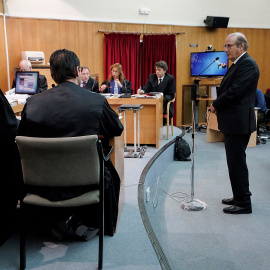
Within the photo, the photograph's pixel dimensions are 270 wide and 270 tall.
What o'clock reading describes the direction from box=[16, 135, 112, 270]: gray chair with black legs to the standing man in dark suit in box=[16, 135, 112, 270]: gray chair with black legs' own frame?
The standing man in dark suit is roughly at 2 o'clock from the gray chair with black legs.

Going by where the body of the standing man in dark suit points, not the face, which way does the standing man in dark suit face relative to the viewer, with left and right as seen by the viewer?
facing to the left of the viewer

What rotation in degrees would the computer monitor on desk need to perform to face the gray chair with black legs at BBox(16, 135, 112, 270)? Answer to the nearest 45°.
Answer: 0° — it already faces it

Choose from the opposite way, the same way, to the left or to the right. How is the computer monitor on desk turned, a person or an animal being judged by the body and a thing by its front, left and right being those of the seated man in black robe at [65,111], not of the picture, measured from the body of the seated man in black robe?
the opposite way

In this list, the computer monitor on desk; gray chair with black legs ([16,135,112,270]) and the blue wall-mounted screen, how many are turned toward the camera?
2

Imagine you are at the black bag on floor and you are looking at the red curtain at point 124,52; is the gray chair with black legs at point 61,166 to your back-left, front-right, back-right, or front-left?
back-left

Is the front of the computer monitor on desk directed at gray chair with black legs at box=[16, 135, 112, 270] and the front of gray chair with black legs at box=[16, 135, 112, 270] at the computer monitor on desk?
yes

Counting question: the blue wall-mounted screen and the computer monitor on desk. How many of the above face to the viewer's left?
0

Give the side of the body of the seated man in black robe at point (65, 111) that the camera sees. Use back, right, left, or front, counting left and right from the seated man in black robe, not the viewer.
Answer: back

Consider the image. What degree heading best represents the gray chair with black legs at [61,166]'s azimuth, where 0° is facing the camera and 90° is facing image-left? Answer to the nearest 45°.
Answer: approximately 180°

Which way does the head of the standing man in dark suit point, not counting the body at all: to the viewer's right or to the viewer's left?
to the viewer's left
